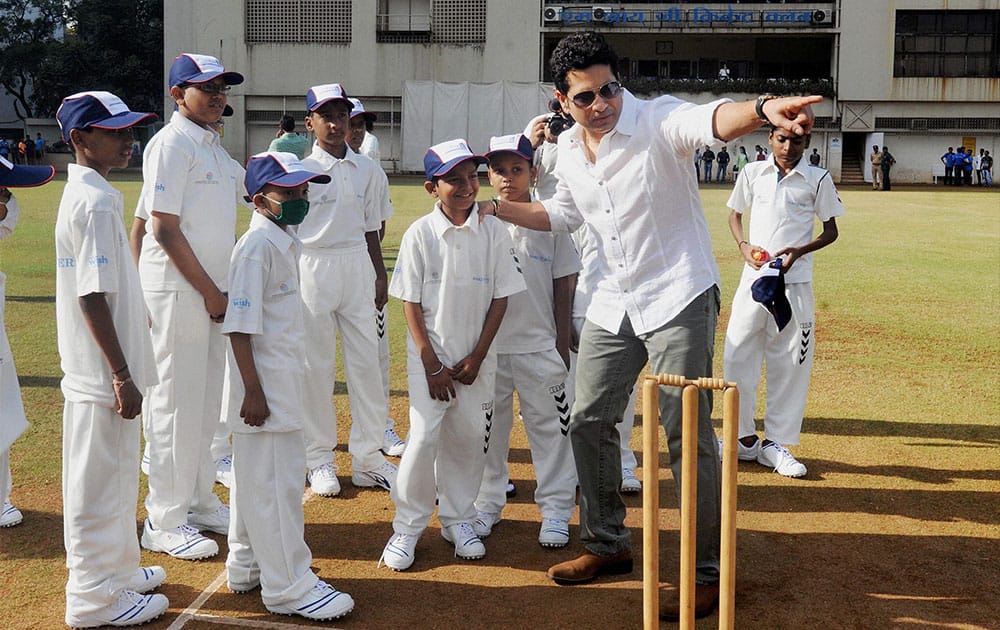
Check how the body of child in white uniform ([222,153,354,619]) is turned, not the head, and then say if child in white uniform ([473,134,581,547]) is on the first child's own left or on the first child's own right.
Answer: on the first child's own left

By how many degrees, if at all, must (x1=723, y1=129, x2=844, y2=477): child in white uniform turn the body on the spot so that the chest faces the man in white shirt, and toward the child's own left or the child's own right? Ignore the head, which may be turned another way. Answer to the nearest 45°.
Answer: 0° — they already face them

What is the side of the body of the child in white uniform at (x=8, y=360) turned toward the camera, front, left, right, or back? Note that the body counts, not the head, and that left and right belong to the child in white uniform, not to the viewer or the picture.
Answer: right

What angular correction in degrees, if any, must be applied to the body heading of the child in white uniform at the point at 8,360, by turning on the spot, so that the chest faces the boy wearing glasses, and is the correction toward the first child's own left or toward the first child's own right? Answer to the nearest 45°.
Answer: approximately 45° to the first child's own left

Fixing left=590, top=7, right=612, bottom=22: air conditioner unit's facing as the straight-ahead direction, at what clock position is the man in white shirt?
The man in white shirt is roughly at 12 o'clock from the air conditioner unit.

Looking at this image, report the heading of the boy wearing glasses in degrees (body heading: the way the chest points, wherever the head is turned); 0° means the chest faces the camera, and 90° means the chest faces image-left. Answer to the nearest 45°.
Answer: approximately 315°

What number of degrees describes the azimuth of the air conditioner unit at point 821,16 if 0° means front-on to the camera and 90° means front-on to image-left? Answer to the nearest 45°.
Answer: approximately 0°

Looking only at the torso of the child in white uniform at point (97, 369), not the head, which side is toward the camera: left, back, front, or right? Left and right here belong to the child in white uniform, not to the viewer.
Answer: right

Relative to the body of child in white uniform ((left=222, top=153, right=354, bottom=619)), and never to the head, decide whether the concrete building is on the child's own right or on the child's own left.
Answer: on the child's own left
